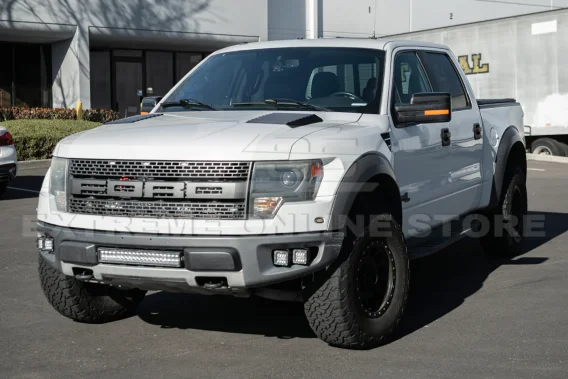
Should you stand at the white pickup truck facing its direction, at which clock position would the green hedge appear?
The green hedge is roughly at 4 o'clock from the white pickup truck.

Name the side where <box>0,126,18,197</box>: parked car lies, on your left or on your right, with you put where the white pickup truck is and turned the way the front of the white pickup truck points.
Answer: on your right

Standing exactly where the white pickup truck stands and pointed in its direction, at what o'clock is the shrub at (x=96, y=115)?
The shrub is roughly at 4 o'clock from the white pickup truck.

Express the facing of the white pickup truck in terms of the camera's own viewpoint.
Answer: facing the viewer and to the left of the viewer

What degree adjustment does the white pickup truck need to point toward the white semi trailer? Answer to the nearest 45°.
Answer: approximately 135° to its right

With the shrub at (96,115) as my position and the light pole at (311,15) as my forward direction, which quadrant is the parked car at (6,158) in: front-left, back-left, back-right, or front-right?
back-right

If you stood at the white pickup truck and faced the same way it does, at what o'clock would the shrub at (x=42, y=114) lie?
The shrub is roughly at 4 o'clock from the white pickup truck.
